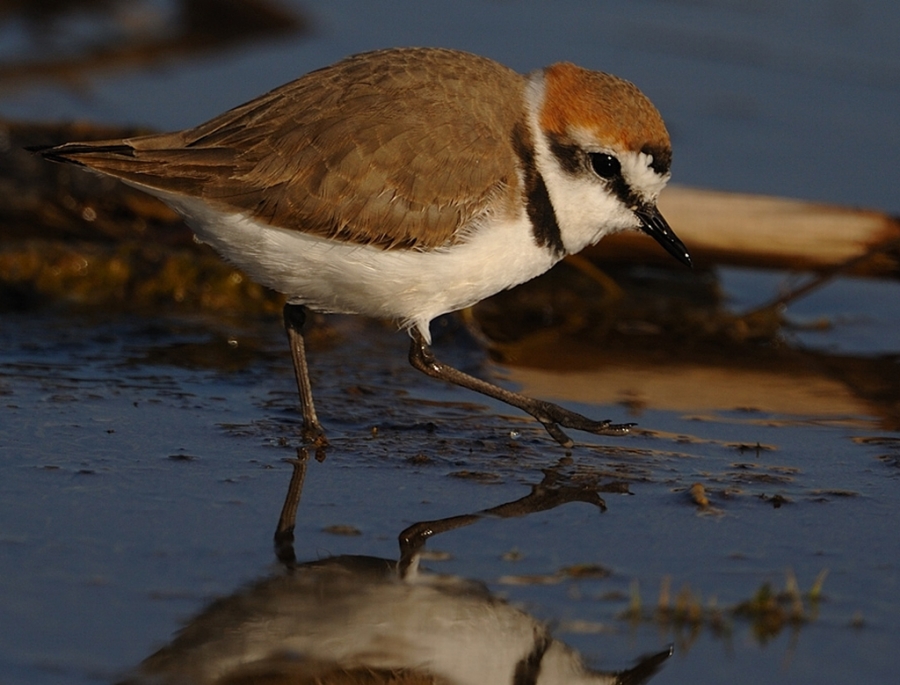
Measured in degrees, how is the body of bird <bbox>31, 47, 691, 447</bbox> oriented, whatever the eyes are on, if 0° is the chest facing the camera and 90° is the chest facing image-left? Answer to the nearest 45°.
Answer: approximately 270°
